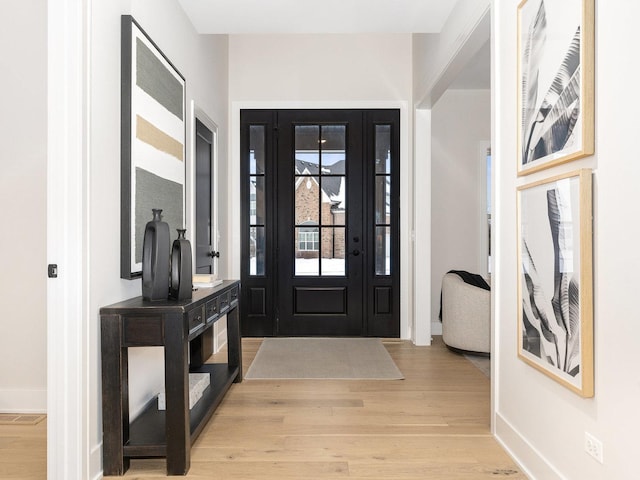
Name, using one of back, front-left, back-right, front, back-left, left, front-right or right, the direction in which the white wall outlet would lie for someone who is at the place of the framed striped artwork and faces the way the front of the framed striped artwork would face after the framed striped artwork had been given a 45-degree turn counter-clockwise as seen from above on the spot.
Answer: right

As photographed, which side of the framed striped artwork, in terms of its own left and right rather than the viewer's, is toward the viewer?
right

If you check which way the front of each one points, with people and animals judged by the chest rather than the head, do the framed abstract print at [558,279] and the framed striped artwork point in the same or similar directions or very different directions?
very different directions

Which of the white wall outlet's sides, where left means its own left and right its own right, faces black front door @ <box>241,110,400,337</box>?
right

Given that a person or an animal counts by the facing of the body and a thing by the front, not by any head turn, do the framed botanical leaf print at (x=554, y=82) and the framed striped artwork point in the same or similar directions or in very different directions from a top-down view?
very different directions

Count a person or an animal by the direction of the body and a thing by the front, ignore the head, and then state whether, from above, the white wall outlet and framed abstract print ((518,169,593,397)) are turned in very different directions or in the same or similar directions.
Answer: same or similar directions

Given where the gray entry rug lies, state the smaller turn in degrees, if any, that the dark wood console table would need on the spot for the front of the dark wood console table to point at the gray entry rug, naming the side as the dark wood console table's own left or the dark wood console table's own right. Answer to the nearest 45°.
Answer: approximately 45° to the dark wood console table's own left

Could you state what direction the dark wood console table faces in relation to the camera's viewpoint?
facing to the right of the viewer

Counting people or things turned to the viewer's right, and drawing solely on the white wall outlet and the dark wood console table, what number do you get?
1

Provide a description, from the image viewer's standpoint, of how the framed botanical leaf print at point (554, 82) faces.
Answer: facing the viewer and to the left of the viewer

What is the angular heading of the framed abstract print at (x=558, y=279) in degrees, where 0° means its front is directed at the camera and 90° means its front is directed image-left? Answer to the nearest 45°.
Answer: approximately 45°

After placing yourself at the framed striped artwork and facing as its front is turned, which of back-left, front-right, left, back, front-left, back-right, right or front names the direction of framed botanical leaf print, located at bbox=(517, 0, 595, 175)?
front-right

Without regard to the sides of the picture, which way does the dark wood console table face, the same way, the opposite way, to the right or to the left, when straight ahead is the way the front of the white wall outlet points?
the opposite way

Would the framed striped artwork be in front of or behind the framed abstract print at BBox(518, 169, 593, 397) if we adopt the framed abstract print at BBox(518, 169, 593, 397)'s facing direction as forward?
in front

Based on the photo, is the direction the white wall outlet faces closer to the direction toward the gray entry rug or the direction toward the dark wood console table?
the dark wood console table
